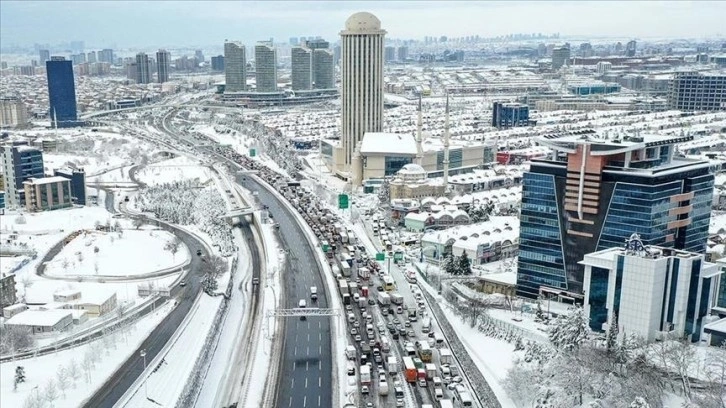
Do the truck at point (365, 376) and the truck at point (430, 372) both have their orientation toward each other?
no

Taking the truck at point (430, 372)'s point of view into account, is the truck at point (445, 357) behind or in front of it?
in front

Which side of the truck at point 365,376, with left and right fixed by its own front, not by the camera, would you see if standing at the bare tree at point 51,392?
left

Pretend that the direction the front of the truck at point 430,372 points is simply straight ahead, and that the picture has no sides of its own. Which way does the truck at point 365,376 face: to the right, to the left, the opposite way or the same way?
the same way

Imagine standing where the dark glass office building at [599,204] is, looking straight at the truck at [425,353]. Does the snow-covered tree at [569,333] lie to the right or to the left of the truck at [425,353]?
left

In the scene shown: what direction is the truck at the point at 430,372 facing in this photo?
away from the camera

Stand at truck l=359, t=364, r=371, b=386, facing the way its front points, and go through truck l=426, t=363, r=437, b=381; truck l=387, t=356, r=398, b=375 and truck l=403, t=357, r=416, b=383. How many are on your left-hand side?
0

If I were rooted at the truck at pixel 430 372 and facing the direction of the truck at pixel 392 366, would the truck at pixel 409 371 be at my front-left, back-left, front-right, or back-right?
front-left

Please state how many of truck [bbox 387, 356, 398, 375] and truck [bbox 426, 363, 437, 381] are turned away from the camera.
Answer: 2

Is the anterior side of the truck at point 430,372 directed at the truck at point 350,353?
no

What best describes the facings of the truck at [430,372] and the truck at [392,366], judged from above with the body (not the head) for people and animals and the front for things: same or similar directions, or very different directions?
same or similar directions

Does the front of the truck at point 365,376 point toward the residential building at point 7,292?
no

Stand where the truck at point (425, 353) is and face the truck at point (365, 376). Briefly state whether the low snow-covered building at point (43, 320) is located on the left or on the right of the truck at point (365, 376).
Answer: right

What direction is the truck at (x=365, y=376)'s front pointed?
away from the camera

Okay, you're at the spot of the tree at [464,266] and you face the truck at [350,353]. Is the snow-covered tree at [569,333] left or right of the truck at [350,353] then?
left

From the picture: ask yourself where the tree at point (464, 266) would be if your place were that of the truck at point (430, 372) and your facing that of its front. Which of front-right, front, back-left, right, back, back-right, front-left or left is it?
front

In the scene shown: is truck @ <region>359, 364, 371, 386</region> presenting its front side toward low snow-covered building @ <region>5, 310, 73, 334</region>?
no

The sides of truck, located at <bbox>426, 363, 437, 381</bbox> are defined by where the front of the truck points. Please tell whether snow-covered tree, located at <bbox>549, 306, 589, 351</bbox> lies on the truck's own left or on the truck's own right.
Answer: on the truck's own right

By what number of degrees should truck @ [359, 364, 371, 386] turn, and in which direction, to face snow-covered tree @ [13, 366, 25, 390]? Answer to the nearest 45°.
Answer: approximately 90° to its left

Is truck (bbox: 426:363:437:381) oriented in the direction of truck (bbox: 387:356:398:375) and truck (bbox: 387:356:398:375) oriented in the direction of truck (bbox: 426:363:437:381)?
no

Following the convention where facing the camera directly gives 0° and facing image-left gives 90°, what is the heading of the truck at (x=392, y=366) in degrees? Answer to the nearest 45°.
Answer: approximately 180°
